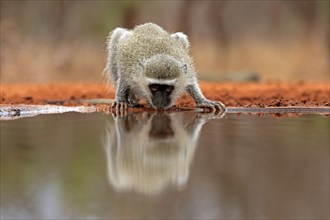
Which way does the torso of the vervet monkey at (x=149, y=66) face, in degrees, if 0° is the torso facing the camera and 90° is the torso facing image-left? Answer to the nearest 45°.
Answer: approximately 0°
